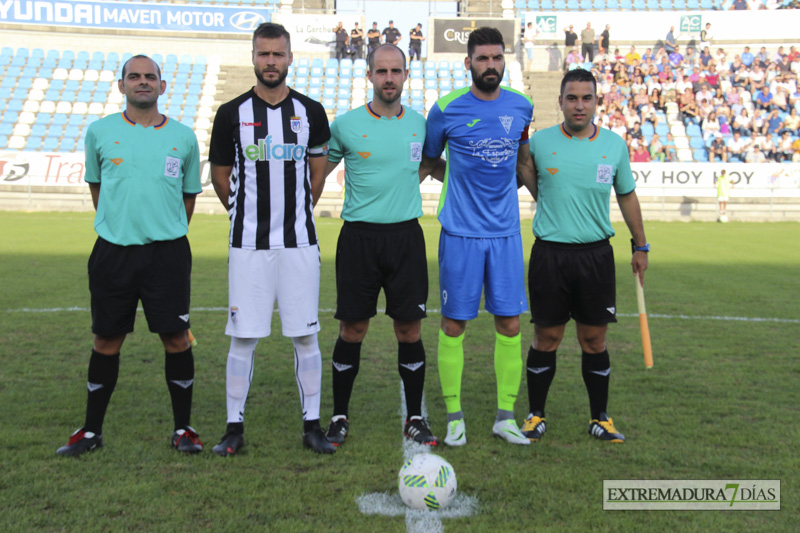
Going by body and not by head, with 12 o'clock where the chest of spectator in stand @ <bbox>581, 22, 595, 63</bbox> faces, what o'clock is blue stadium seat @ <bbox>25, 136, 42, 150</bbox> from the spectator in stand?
The blue stadium seat is roughly at 2 o'clock from the spectator in stand.

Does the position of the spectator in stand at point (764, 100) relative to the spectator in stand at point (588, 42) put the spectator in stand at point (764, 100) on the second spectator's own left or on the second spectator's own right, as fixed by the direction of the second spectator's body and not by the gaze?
on the second spectator's own left

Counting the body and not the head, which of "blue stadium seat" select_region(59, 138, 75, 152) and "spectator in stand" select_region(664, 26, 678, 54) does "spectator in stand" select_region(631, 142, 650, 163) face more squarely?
the blue stadium seat

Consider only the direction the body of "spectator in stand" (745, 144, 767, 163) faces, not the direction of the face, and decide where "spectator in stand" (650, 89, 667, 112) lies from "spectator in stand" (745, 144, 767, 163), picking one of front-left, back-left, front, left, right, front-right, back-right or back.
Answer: back-right

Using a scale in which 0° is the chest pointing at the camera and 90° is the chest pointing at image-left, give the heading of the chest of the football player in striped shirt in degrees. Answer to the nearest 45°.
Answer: approximately 0°

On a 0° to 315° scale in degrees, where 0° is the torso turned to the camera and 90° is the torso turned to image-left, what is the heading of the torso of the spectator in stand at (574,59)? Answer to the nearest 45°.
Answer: approximately 0°

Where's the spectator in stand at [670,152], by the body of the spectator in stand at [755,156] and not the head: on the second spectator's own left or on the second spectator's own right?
on the second spectator's own right

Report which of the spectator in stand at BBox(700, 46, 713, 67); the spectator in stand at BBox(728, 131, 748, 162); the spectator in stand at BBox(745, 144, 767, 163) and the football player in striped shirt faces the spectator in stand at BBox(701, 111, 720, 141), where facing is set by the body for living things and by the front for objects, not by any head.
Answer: the spectator in stand at BBox(700, 46, 713, 67)
